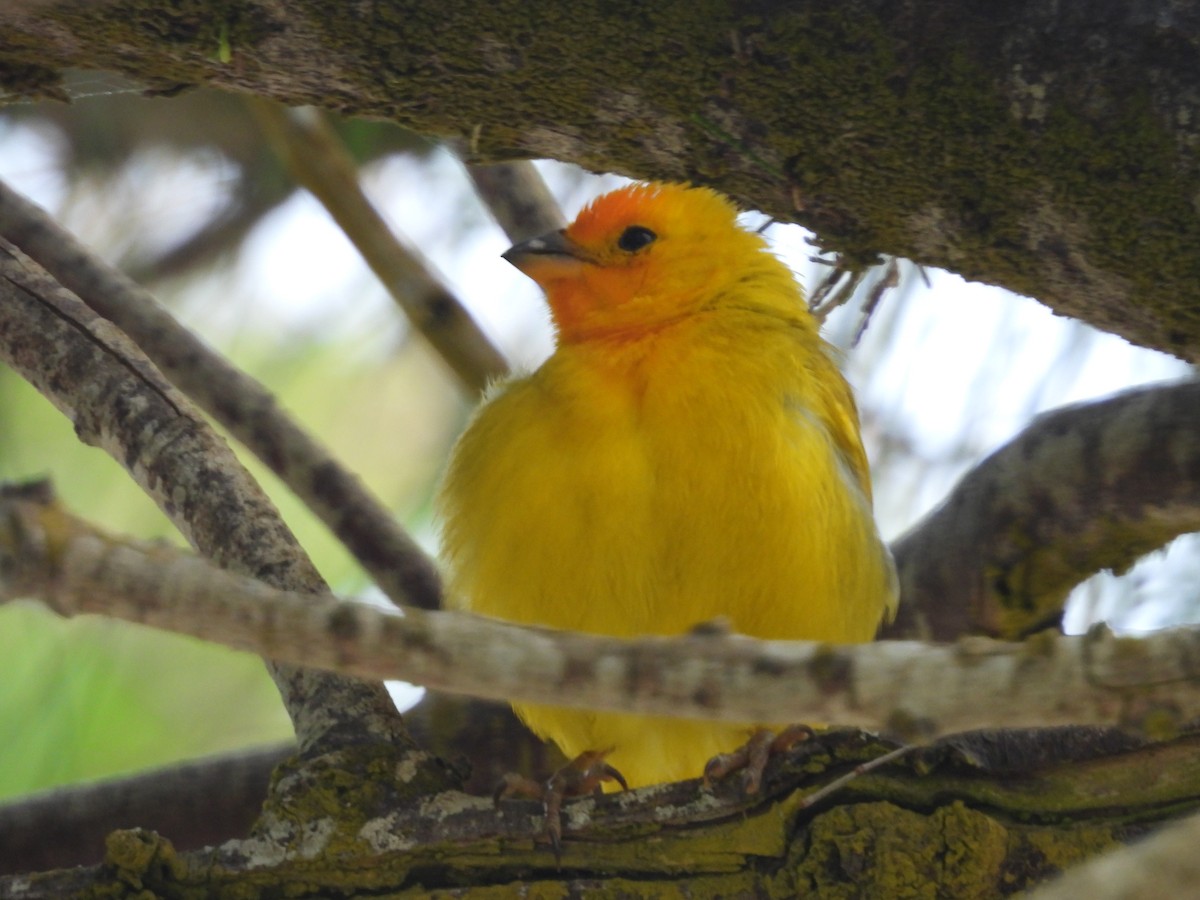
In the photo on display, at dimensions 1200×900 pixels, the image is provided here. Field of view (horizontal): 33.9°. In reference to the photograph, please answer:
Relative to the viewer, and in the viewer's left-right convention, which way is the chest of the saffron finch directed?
facing the viewer and to the left of the viewer

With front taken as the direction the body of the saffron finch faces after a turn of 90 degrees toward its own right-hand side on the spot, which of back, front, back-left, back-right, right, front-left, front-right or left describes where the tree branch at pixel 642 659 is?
back-left

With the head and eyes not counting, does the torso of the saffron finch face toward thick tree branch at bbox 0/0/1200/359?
no

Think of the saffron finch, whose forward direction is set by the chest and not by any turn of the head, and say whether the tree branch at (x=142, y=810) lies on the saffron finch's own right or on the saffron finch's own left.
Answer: on the saffron finch's own right

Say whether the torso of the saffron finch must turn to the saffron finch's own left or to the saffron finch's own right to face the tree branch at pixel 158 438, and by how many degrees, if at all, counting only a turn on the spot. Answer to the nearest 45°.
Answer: approximately 45° to the saffron finch's own right
